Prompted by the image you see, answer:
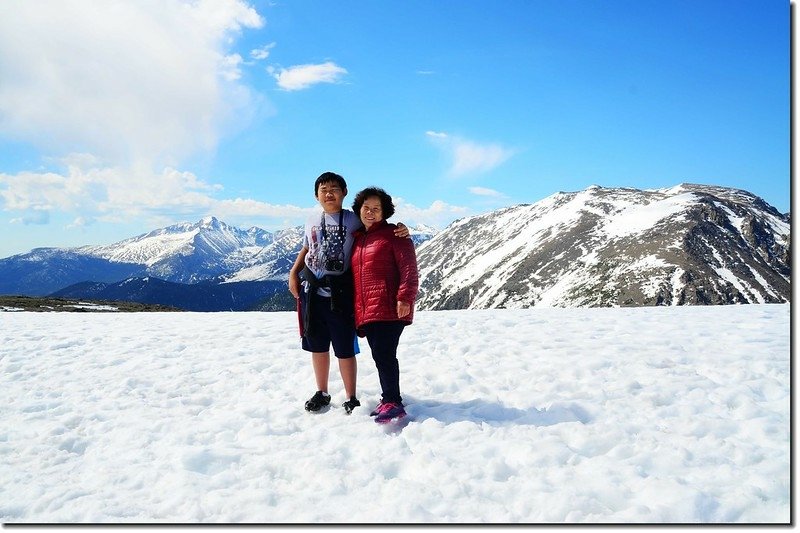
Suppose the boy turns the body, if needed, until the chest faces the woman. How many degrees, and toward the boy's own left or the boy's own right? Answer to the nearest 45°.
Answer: approximately 45° to the boy's own left

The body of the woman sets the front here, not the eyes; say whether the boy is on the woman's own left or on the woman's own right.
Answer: on the woman's own right

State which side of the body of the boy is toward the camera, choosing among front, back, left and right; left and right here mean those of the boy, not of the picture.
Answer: front

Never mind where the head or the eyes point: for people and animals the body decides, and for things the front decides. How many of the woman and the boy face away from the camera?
0

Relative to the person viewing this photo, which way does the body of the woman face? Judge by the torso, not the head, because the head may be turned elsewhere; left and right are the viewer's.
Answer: facing the viewer and to the left of the viewer

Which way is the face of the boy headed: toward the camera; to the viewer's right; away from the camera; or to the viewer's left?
toward the camera
